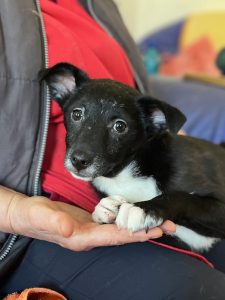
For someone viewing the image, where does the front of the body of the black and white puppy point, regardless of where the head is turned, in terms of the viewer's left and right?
facing the viewer and to the left of the viewer

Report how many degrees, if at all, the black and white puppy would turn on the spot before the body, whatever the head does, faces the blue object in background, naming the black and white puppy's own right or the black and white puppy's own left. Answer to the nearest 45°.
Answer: approximately 135° to the black and white puppy's own right
